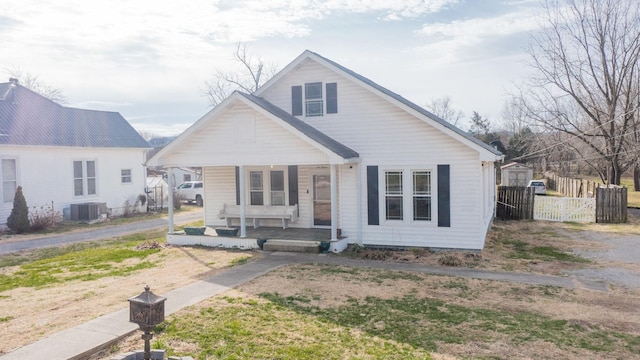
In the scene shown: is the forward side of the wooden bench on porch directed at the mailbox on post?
yes

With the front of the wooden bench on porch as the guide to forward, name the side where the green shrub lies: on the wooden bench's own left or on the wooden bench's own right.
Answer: on the wooden bench's own right

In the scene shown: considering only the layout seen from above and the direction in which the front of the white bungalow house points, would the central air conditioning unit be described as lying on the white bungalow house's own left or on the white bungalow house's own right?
on the white bungalow house's own right

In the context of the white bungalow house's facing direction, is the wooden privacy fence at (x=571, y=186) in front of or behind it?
behind

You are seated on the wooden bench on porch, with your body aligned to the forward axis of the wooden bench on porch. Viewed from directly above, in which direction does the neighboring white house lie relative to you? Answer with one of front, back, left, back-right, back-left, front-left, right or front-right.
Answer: back-right

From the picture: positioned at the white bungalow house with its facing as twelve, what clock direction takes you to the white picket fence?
The white picket fence is roughly at 8 o'clock from the white bungalow house.

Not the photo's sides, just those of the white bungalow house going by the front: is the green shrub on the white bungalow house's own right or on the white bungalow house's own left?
on the white bungalow house's own right

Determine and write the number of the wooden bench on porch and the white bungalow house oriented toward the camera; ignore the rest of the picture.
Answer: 2

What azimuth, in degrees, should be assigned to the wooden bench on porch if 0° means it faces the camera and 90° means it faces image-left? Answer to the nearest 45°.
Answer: approximately 0°

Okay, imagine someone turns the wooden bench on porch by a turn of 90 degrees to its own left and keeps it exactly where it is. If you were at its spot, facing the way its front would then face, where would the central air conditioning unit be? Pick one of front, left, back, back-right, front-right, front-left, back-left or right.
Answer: back-left

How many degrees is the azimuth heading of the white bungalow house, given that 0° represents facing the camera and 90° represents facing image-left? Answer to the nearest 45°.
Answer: approximately 0°
